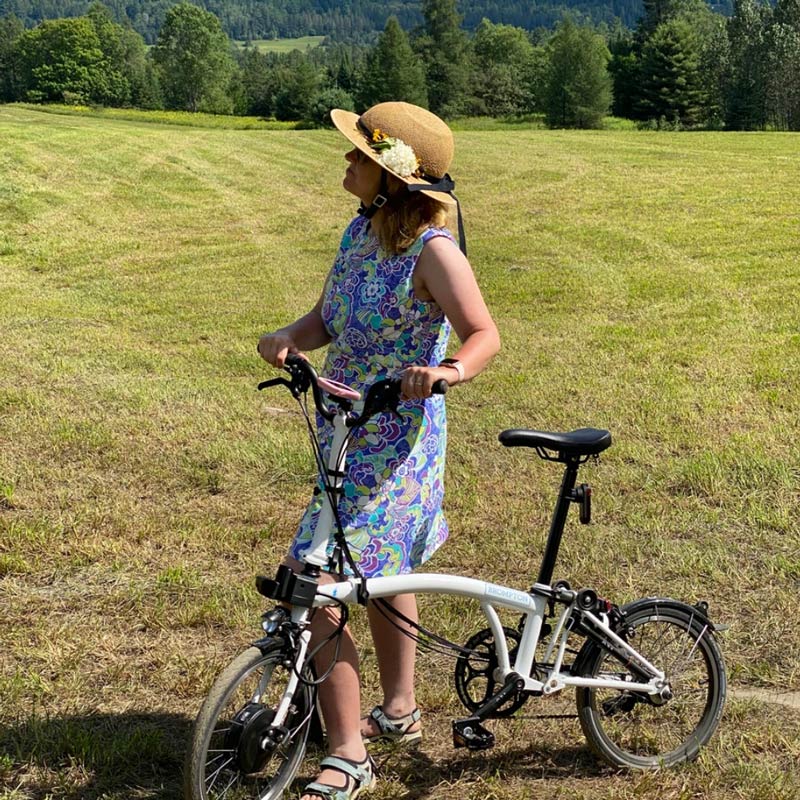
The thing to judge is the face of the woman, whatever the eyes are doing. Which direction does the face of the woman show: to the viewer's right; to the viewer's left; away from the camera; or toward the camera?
to the viewer's left

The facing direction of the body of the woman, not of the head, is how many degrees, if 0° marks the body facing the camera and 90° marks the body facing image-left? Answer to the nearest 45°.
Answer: approximately 45°
